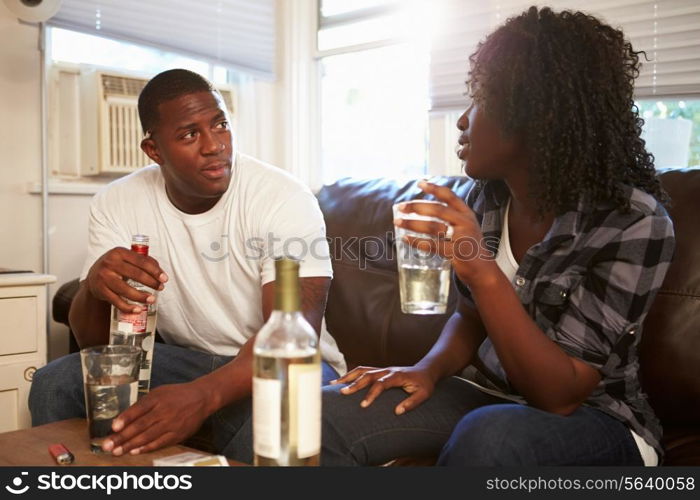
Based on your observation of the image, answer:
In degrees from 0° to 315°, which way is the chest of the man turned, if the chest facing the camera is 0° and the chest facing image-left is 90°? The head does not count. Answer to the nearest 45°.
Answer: approximately 0°

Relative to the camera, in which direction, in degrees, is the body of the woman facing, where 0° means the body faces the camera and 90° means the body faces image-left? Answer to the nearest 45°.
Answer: approximately 45°

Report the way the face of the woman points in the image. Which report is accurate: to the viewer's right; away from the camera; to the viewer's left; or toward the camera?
to the viewer's left

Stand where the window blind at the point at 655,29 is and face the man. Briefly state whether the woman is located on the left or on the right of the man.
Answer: left

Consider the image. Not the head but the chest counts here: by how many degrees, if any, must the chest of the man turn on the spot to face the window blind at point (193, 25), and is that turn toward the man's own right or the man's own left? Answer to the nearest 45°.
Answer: approximately 180°

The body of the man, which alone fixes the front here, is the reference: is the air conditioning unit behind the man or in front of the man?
behind

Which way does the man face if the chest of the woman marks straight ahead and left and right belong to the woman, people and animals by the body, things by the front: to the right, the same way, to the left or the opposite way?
to the left

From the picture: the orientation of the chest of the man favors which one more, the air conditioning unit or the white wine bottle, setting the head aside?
the white wine bottle
